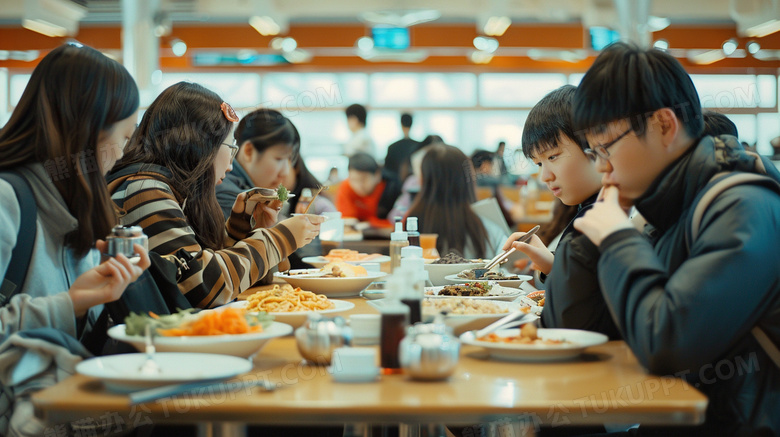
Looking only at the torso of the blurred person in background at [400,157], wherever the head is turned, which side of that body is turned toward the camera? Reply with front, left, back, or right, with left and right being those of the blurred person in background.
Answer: back

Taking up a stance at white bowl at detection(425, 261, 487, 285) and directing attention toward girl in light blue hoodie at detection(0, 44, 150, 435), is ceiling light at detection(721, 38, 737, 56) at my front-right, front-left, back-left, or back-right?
back-right

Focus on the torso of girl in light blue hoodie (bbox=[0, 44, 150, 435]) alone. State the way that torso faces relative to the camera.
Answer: to the viewer's right

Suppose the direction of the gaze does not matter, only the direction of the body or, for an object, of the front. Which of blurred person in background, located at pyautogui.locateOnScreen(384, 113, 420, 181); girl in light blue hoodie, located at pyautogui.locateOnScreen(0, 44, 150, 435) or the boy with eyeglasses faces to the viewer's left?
the boy with eyeglasses

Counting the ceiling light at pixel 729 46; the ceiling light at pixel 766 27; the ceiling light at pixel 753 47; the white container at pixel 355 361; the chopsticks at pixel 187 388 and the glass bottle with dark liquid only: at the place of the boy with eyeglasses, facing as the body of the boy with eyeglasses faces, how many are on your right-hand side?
3

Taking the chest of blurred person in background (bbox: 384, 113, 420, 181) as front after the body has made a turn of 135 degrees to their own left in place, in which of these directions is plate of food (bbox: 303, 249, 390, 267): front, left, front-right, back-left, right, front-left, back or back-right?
front-left

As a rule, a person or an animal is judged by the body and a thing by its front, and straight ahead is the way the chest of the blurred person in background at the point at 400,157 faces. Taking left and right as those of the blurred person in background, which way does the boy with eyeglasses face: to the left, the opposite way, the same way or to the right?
to the left

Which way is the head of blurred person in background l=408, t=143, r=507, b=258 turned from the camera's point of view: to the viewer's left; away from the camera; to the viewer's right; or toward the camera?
away from the camera

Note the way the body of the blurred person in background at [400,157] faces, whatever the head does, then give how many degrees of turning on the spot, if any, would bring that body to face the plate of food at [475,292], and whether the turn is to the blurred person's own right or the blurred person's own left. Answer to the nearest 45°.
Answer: approximately 180°

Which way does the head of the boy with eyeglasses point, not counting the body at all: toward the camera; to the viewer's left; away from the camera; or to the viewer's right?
to the viewer's left

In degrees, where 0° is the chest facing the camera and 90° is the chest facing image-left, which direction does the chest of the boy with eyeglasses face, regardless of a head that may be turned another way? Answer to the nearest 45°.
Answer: approximately 90°
